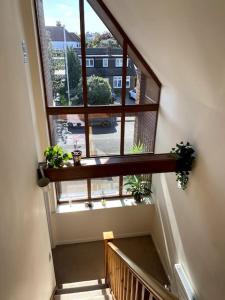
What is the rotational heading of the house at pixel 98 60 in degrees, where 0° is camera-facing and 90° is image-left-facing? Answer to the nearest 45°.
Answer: approximately 0°

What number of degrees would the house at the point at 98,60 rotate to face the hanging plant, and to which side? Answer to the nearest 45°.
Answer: approximately 45° to its left
